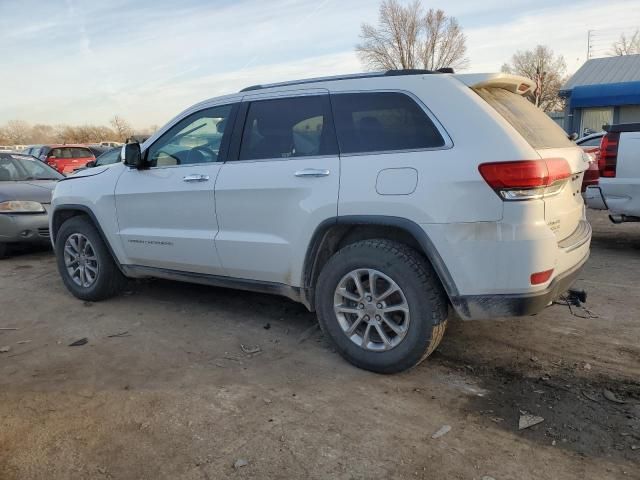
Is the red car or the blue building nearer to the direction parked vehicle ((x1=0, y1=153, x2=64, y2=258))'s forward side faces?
the blue building

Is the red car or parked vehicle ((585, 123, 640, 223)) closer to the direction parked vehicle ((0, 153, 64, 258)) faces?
the parked vehicle

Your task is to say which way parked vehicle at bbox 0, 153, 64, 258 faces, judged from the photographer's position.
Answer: facing the viewer and to the right of the viewer

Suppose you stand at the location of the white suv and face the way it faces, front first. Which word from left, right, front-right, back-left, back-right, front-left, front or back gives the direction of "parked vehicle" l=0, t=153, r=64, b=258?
front

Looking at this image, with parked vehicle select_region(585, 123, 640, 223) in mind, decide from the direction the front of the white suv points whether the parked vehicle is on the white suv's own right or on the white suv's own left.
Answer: on the white suv's own right

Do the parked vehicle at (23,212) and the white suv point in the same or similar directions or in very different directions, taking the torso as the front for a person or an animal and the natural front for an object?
very different directions

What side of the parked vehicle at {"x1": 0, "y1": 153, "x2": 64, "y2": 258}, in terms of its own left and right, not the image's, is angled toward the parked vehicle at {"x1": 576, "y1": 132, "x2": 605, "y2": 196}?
front

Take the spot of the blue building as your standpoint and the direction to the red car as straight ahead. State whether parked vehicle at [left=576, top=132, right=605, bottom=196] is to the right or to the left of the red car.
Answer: left

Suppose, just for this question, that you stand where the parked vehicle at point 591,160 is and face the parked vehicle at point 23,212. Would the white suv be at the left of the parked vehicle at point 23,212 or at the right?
left

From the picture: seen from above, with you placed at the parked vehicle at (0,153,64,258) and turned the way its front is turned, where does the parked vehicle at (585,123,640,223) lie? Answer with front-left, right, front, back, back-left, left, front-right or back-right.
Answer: front

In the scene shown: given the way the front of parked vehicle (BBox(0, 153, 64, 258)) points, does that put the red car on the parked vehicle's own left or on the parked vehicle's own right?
on the parked vehicle's own left

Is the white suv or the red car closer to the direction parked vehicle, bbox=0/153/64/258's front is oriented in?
the white suv

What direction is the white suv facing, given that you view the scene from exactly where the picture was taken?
facing away from the viewer and to the left of the viewer

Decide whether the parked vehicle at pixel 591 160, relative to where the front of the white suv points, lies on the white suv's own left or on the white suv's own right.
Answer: on the white suv's own right

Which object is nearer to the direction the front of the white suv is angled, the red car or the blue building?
the red car
